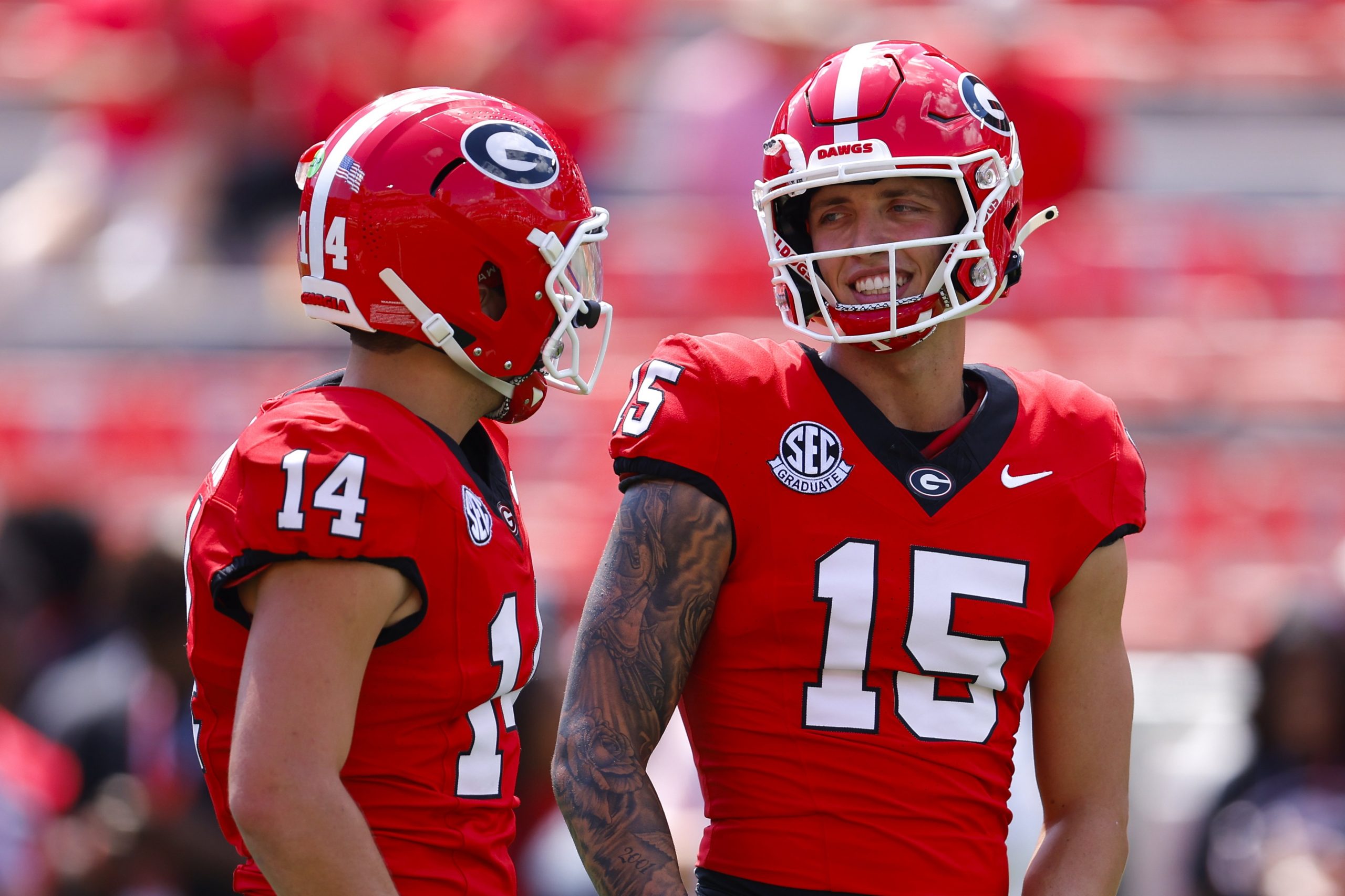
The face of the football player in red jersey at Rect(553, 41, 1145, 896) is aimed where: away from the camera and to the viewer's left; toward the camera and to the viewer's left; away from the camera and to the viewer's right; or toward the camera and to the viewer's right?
toward the camera and to the viewer's left

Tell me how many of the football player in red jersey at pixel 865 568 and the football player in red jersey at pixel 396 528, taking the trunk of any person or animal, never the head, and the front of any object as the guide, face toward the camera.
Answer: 1

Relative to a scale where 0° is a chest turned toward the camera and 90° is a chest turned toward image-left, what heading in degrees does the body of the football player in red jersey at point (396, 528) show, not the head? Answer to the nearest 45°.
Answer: approximately 270°

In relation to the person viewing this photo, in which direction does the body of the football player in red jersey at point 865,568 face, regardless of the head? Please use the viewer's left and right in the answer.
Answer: facing the viewer

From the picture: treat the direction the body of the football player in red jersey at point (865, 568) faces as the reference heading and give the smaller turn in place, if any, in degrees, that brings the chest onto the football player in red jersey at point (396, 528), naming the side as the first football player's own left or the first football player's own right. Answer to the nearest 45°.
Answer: approximately 45° to the first football player's own right

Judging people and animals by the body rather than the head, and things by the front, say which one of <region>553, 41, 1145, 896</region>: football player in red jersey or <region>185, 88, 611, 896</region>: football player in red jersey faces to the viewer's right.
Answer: <region>185, 88, 611, 896</region>: football player in red jersey

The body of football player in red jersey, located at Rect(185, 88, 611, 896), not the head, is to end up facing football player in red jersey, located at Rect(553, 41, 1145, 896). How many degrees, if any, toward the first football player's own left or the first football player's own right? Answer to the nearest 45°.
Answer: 0° — they already face them

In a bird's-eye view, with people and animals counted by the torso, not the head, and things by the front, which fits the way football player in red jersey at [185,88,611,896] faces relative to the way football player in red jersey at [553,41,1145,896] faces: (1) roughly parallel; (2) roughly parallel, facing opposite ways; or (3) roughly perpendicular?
roughly perpendicular
